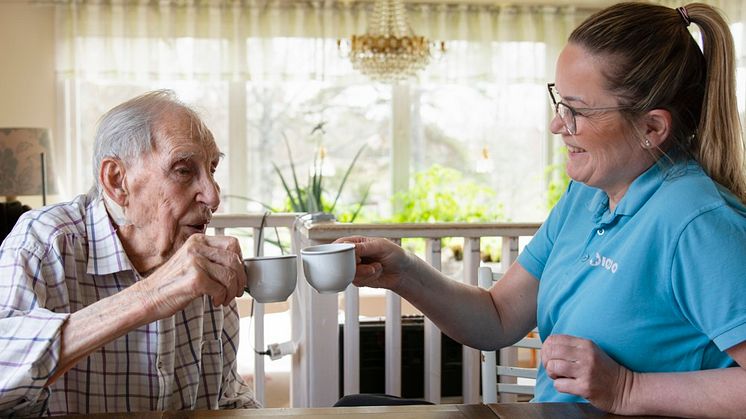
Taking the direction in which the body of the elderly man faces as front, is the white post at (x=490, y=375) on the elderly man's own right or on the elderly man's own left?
on the elderly man's own left

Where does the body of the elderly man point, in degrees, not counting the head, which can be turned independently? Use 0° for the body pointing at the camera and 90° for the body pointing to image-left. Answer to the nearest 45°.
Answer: approximately 315°

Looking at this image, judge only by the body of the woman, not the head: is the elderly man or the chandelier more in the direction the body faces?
the elderly man

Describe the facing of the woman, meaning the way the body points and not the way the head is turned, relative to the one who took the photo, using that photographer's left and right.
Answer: facing the viewer and to the left of the viewer

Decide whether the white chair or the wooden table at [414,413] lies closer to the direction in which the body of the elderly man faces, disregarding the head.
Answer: the wooden table

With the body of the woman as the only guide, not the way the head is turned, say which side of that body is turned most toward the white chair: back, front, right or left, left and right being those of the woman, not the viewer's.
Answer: right

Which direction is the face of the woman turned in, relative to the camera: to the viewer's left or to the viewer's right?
to the viewer's left

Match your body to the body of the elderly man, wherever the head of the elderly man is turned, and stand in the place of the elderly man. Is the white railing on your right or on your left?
on your left

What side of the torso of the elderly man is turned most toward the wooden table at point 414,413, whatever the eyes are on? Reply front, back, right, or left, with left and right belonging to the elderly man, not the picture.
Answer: front

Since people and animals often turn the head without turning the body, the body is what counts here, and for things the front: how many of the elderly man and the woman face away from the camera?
0

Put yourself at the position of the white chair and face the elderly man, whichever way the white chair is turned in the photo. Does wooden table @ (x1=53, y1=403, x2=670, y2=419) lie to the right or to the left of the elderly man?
left

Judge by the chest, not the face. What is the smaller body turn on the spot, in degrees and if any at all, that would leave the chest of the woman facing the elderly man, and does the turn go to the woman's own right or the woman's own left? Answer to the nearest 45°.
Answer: approximately 45° to the woman's own right

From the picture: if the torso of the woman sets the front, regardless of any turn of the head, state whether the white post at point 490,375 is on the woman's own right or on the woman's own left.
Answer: on the woman's own right

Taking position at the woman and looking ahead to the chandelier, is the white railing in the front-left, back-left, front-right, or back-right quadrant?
front-left

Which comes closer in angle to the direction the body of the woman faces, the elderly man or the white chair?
the elderly man

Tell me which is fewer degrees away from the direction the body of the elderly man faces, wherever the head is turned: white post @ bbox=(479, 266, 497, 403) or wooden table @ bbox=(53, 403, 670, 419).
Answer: the wooden table
